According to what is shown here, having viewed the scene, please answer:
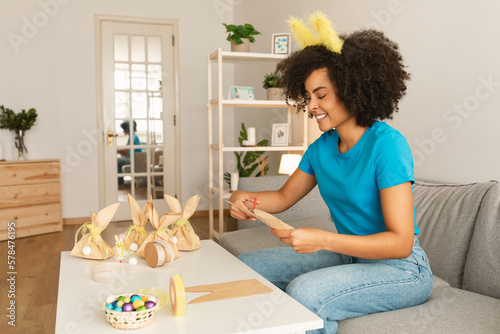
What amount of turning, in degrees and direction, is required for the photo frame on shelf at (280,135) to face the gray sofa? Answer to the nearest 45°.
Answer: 0° — it already faces it

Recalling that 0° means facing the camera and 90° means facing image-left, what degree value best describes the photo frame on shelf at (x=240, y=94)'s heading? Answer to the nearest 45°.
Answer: approximately 0°

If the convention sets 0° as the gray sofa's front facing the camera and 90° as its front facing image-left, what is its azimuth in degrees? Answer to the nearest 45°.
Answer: approximately 45°

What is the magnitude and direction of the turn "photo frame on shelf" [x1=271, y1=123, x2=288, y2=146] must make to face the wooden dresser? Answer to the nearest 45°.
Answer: approximately 90° to its right

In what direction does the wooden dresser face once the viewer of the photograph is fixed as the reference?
facing the viewer and to the right of the viewer

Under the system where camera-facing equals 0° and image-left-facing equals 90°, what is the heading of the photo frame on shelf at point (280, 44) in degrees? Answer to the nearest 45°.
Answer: approximately 0°

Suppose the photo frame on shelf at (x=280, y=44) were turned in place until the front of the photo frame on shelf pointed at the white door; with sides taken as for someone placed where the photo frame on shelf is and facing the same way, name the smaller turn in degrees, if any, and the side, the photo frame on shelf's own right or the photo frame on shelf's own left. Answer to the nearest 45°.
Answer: approximately 135° to the photo frame on shelf's own right

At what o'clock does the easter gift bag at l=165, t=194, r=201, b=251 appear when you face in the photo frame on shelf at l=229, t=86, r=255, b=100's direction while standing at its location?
The easter gift bag is roughly at 12 o'clock from the photo frame on shelf.

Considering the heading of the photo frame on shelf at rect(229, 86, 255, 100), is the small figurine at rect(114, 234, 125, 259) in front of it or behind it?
in front
